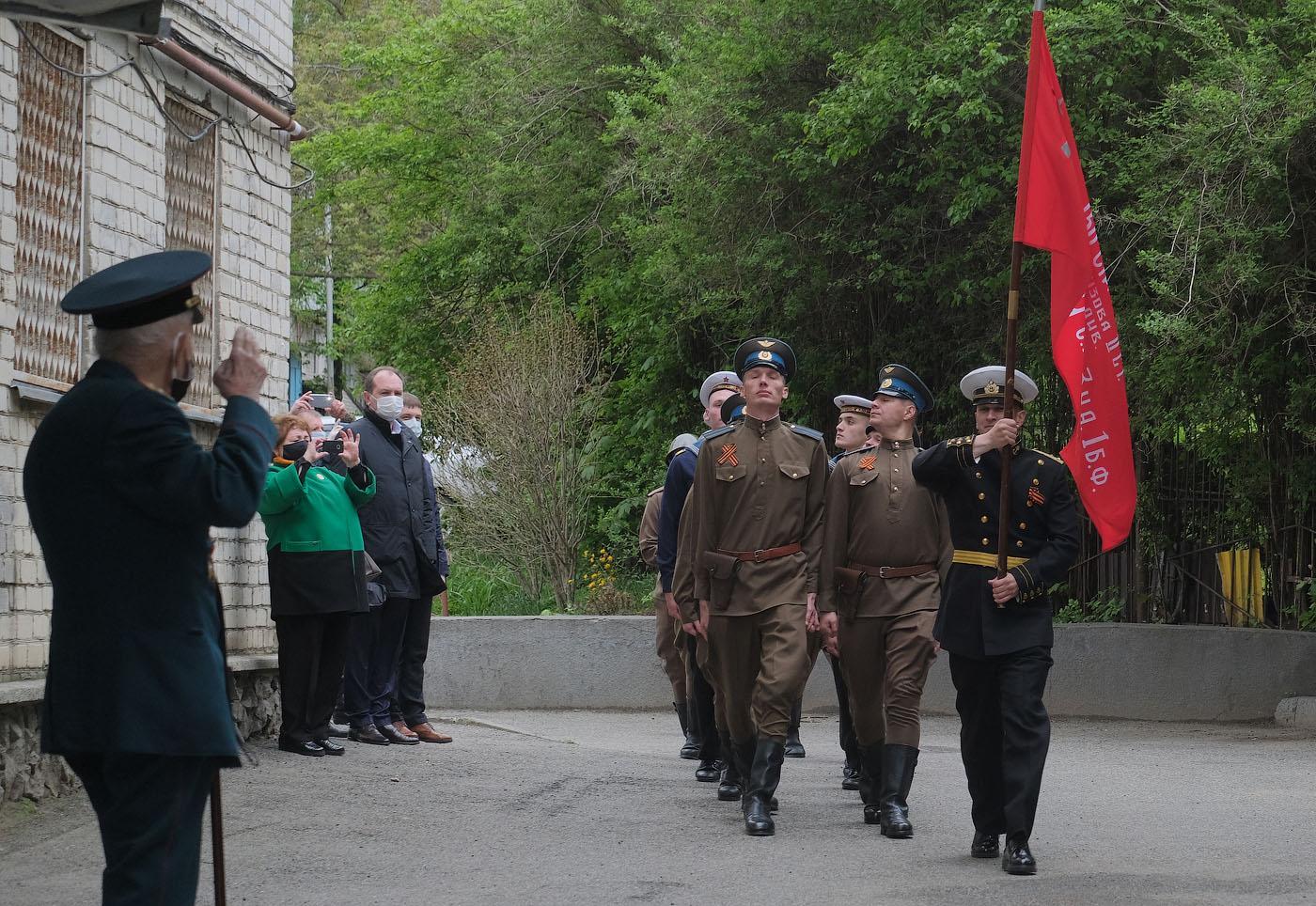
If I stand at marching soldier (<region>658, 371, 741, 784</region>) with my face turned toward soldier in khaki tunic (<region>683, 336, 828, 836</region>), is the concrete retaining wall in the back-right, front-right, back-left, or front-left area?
back-left

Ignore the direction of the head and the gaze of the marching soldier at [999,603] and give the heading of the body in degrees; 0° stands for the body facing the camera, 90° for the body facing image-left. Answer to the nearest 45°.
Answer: approximately 0°

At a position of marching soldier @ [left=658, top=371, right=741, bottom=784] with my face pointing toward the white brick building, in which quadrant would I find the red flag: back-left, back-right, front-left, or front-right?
back-left

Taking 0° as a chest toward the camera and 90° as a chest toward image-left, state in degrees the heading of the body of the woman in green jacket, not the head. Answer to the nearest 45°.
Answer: approximately 315°

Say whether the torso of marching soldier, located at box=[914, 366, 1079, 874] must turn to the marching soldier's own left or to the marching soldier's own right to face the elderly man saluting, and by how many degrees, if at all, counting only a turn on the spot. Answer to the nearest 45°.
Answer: approximately 45° to the marching soldier's own right

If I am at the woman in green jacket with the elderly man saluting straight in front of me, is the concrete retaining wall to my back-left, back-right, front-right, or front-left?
back-left

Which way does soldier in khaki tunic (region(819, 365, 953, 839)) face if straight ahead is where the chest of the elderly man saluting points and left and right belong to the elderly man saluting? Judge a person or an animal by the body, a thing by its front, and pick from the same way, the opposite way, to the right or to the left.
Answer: the opposite way

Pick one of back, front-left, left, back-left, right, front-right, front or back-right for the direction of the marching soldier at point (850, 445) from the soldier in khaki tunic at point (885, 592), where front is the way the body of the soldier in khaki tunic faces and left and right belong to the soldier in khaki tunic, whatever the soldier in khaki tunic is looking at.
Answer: back

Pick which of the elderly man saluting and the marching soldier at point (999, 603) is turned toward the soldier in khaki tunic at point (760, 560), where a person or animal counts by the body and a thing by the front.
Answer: the elderly man saluting

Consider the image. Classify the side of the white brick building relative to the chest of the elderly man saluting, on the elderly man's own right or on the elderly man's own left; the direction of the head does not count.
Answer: on the elderly man's own left

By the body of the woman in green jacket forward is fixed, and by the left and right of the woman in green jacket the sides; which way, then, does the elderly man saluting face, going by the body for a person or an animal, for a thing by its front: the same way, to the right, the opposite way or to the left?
to the left

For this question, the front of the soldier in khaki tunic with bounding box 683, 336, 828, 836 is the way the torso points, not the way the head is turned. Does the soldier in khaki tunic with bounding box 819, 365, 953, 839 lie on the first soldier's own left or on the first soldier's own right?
on the first soldier's own left

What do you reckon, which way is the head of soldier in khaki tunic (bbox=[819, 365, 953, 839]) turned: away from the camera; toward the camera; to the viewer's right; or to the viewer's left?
to the viewer's left
